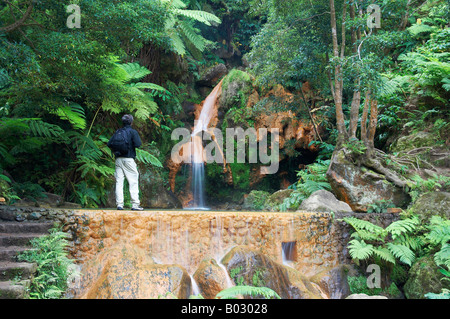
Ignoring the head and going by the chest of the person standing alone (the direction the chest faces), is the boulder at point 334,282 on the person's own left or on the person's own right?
on the person's own right

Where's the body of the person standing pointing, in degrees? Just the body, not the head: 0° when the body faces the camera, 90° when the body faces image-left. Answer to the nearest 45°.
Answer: approximately 225°

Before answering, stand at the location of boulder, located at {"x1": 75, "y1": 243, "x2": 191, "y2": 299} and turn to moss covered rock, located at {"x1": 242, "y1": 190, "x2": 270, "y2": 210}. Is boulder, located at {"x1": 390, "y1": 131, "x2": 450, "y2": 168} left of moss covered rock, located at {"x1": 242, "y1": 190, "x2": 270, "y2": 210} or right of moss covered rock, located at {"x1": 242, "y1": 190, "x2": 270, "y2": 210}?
right

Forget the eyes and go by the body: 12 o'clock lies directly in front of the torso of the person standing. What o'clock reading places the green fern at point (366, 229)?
The green fern is roughly at 2 o'clock from the person standing.

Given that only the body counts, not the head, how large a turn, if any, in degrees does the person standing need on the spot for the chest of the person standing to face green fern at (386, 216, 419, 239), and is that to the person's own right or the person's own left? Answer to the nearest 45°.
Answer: approximately 45° to the person's own right

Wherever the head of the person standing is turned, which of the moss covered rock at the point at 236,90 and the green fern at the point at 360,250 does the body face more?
the moss covered rock
